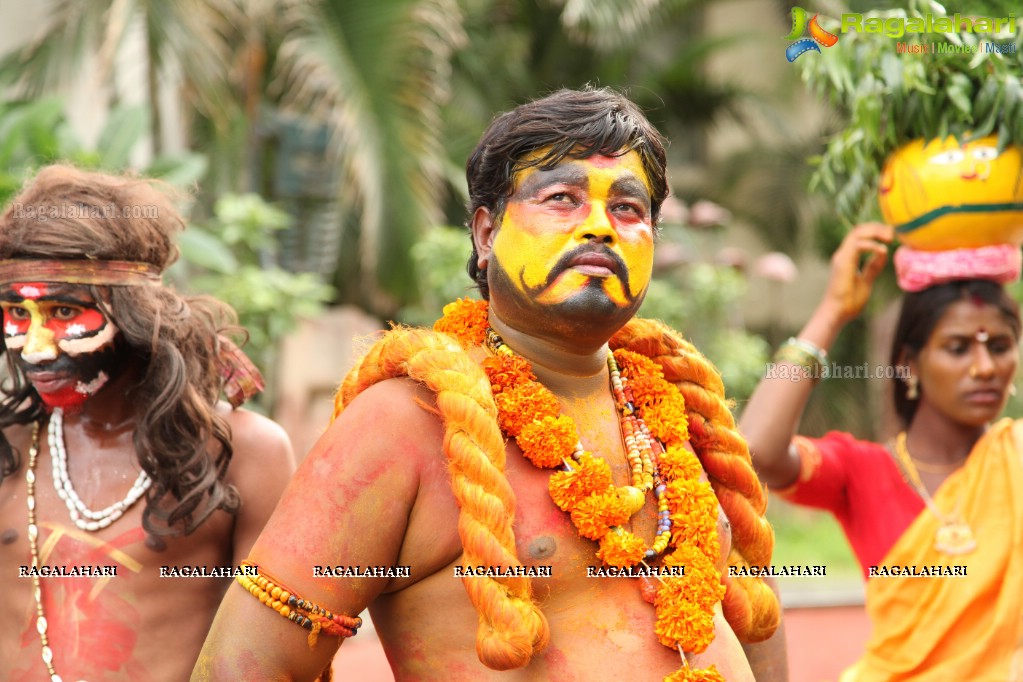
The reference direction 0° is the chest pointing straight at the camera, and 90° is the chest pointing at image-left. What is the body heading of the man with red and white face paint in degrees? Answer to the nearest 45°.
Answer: approximately 45°

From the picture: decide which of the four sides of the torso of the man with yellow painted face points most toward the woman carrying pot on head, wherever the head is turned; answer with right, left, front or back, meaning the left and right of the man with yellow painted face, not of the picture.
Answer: left

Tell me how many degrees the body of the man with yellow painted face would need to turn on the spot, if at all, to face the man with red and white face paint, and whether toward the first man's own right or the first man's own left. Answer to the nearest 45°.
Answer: approximately 180°

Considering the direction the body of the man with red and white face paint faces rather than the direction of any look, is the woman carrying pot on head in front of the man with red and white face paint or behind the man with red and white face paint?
behind

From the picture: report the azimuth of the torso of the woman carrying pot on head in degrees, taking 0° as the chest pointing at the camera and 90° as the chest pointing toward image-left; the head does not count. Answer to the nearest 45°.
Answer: approximately 315°

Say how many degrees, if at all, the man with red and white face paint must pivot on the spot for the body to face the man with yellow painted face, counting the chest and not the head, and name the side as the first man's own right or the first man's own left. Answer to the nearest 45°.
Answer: approximately 90° to the first man's own left

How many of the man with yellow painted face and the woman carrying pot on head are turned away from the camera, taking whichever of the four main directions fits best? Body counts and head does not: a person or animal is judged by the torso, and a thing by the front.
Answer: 0

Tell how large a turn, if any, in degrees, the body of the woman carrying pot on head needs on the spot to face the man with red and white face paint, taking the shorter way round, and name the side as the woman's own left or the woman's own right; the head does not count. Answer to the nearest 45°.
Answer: approximately 90° to the woman's own right
